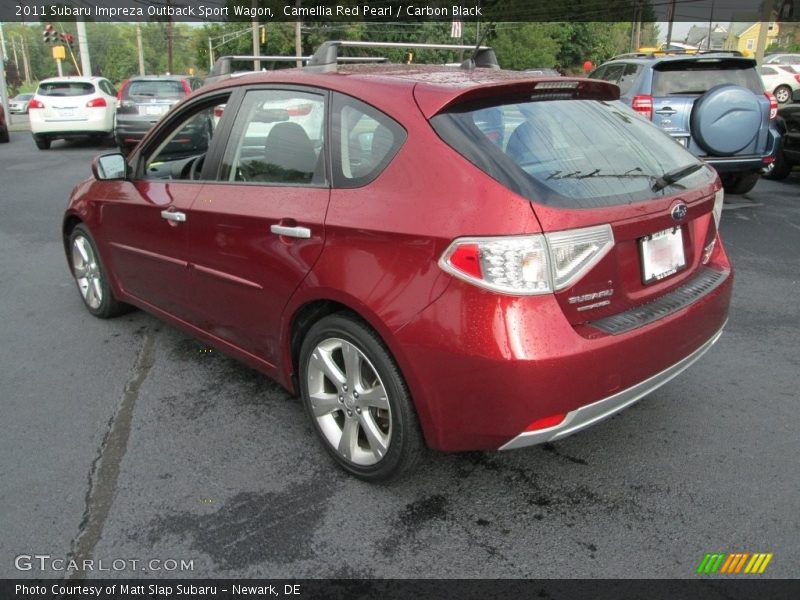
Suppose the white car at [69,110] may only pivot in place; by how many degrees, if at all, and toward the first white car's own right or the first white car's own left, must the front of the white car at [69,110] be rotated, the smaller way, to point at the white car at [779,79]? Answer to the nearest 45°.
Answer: approximately 90° to the first white car's own right

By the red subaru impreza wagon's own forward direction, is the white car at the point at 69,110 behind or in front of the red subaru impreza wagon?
in front

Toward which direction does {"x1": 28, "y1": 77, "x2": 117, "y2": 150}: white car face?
away from the camera

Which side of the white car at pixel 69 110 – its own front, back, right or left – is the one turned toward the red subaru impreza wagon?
back

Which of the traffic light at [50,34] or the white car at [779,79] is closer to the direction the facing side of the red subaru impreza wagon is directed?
the traffic light

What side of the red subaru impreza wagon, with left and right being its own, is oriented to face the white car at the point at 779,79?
right

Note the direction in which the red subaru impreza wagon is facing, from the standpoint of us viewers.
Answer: facing away from the viewer and to the left of the viewer

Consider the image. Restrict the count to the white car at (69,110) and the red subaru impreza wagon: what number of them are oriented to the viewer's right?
0

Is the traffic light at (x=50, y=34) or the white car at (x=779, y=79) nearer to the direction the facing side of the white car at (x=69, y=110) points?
the traffic light

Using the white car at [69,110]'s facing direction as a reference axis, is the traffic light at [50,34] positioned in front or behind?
in front
